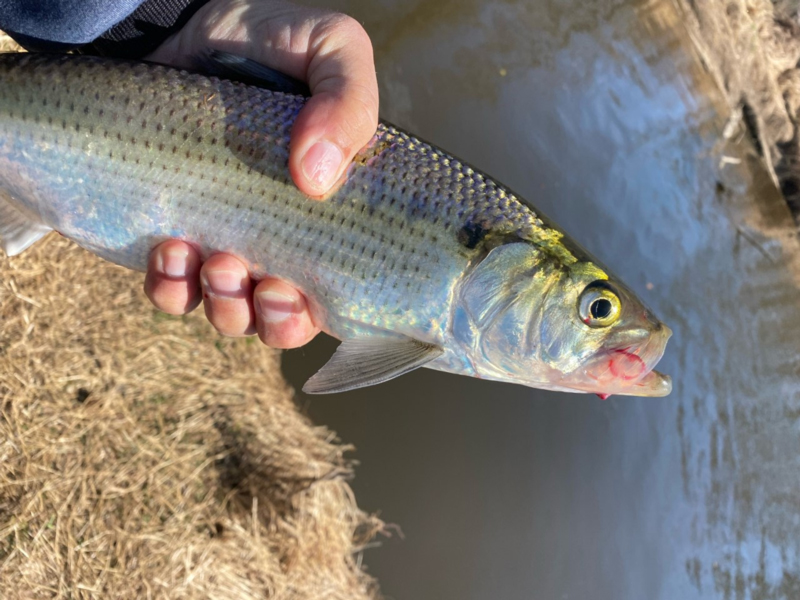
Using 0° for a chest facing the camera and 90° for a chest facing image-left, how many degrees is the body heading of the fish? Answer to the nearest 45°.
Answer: approximately 270°
